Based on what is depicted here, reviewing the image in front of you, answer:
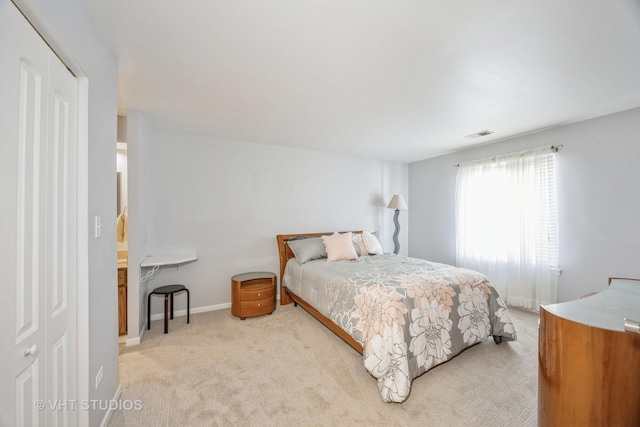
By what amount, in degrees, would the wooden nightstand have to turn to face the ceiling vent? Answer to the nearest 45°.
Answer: approximately 45° to its left

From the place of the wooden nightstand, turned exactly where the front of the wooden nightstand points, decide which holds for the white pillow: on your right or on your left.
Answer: on your left

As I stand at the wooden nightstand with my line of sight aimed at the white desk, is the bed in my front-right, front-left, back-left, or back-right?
back-left

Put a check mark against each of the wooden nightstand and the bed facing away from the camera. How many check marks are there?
0

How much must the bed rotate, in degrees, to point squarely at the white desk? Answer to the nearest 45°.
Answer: approximately 135° to its right

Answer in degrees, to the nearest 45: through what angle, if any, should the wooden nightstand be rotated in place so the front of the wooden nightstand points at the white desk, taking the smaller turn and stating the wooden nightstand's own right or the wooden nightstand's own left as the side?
approximately 135° to the wooden nightstand's own right

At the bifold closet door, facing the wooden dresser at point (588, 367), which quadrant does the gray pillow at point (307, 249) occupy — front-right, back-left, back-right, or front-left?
front-left

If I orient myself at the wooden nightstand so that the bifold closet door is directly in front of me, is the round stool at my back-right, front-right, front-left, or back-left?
front-right

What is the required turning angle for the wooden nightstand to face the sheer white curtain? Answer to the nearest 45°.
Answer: approximately 45° to its left

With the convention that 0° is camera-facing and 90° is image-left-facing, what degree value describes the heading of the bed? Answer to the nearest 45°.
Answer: approximately 315°

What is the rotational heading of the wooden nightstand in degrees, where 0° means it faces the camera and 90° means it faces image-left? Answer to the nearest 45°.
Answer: approximately 315°

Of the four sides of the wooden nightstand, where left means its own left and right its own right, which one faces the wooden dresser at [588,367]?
front
